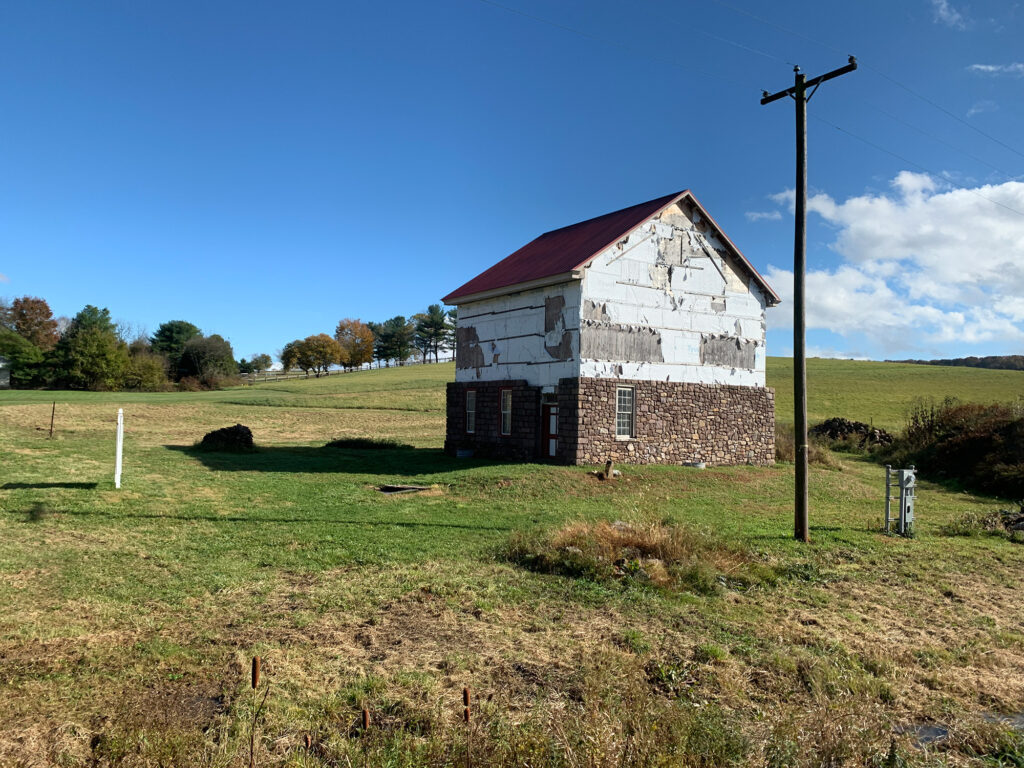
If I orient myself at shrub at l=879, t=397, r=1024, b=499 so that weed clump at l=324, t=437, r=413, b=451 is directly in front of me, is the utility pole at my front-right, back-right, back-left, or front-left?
front-left

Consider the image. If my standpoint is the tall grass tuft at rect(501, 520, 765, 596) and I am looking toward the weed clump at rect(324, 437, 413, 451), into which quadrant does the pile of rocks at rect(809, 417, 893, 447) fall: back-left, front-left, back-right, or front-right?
front-right

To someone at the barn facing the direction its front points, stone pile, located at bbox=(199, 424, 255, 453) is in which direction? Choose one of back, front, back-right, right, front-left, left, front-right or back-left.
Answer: front-right

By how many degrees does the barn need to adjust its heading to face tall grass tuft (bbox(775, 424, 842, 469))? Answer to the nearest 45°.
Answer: approximately 180°

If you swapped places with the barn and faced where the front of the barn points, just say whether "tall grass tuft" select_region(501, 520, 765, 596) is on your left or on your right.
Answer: on your left

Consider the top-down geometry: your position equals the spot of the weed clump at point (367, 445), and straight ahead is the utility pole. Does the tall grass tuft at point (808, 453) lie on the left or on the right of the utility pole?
left

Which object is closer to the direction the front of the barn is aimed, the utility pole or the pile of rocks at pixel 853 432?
the utility pole

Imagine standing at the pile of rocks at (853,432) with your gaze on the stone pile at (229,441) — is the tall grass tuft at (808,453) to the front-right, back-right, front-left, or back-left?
front-left

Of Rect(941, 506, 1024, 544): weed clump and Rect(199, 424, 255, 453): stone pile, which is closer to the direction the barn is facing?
the stone pile

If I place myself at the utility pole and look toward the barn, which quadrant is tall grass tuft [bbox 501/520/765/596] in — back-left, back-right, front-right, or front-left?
back-left

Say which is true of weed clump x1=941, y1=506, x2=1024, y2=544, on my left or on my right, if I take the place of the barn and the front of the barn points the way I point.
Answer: on my left

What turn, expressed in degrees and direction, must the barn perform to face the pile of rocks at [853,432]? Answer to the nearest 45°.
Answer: approximately 180°
